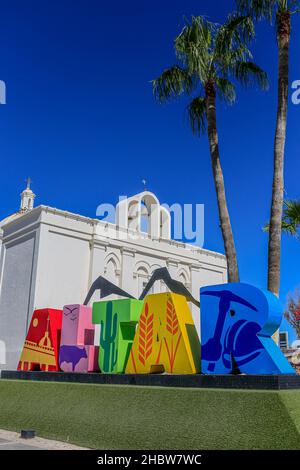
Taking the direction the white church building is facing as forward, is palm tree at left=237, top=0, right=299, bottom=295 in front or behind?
in front

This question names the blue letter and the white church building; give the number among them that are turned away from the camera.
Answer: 0

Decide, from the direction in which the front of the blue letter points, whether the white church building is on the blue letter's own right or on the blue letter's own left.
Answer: on the blue letter's own right

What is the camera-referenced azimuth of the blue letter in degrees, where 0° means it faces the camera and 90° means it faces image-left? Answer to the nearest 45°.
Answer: approximately 45°

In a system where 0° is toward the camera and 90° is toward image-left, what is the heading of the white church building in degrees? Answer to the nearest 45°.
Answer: approximately 315°
